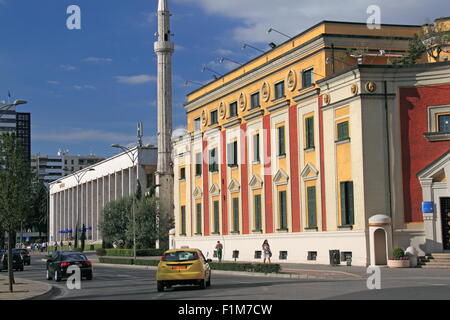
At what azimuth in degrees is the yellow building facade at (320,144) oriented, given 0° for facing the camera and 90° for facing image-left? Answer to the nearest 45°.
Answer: approximately 45°

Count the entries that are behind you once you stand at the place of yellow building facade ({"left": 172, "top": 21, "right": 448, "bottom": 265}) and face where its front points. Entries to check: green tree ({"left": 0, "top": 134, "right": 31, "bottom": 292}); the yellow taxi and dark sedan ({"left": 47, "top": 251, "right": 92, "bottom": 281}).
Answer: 0

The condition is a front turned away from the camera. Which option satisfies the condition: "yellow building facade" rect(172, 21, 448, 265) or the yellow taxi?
the yellow taxi

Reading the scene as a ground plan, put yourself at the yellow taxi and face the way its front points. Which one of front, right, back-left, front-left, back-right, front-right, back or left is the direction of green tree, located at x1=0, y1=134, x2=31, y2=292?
front-left

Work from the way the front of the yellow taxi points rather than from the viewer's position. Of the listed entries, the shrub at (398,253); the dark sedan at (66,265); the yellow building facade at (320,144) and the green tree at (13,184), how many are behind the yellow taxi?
0

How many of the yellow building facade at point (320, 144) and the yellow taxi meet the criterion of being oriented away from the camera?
1

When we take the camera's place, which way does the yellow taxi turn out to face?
facing away from the viewer

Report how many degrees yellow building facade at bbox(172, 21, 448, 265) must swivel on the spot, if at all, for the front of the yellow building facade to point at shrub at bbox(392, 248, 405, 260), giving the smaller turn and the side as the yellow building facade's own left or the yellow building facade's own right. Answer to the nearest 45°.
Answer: approximately 90° to the yellow building facade's own left

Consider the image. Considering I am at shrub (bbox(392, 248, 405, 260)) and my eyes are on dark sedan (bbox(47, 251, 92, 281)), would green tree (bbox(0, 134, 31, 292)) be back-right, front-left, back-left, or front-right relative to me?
front-left

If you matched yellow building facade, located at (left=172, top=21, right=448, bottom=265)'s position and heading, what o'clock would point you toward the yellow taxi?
The yellow taxi is roughly at 11 o'clock from the yellow building facade.

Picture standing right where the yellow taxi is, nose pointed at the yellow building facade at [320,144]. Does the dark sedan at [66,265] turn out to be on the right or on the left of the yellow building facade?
left

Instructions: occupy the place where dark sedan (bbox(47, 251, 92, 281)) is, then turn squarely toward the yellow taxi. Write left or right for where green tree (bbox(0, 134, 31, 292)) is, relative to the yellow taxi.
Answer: right

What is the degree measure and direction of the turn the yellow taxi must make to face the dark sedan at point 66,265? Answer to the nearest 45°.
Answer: approximately 45° to its left

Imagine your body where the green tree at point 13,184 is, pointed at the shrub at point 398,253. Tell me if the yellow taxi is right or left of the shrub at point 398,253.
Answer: right

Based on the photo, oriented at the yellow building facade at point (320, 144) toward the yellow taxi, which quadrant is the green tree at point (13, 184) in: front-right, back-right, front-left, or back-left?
front-right

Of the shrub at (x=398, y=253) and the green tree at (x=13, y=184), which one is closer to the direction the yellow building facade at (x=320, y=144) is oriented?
the green tree

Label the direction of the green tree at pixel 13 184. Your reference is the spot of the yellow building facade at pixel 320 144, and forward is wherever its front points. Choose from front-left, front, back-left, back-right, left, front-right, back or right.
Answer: front

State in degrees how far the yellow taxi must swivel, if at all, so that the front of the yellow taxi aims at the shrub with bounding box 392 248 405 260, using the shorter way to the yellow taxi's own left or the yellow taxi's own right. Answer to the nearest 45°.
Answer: approximately 45° to the yellow taxi's own right
